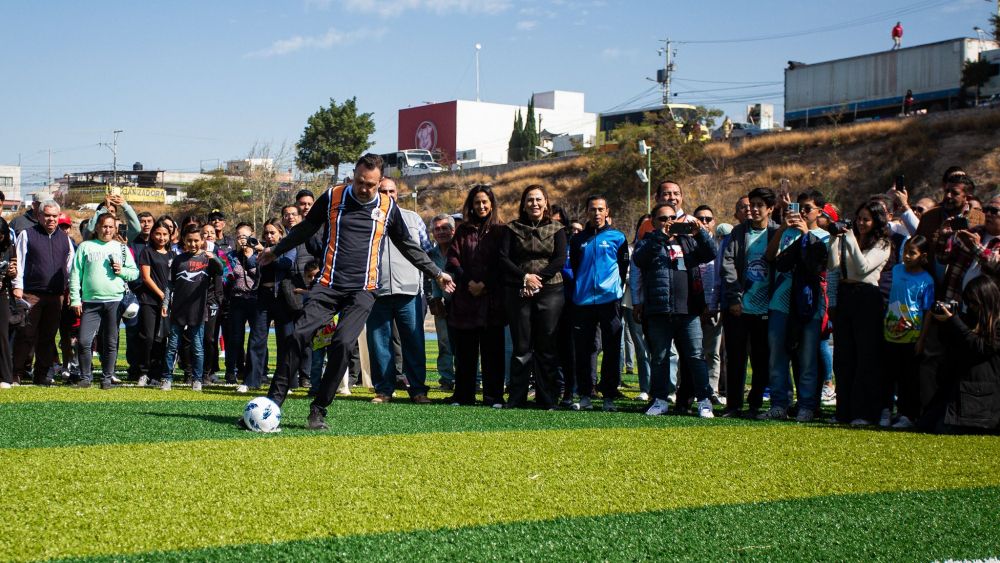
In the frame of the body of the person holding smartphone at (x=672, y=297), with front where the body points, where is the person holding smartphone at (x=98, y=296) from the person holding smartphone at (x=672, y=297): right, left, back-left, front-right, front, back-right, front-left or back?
right

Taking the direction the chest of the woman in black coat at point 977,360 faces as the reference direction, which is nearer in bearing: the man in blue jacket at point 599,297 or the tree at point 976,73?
the man in blue jacket

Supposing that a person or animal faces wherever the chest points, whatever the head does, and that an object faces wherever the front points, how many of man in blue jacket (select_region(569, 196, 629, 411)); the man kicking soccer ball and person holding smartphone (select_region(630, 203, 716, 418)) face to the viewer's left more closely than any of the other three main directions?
0

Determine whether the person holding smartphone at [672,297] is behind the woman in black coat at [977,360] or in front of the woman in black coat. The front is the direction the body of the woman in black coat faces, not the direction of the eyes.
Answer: in front

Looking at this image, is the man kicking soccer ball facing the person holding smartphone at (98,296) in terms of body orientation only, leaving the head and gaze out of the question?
no

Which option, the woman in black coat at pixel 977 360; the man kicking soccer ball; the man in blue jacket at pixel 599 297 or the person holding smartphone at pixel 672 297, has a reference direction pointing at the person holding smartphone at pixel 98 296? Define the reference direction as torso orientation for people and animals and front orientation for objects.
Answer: the woman in black coat

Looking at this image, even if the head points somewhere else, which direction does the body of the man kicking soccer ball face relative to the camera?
toward the camera

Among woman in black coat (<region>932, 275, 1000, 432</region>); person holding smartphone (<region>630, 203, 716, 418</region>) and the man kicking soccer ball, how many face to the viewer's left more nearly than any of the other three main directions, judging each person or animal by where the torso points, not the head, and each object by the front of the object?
1

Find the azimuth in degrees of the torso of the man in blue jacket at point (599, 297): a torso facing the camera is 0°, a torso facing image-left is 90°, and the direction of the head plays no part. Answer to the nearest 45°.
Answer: approximately 0°

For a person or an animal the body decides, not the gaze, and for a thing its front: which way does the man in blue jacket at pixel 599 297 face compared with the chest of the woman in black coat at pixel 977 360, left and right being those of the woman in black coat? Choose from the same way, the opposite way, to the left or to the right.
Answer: to the left

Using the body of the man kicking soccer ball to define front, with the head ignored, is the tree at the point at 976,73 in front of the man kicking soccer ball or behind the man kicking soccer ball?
behind

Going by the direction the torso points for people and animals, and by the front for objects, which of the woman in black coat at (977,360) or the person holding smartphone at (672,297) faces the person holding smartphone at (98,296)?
the woman in black coat

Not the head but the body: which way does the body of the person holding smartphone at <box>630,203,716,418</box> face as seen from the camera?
toward the camera

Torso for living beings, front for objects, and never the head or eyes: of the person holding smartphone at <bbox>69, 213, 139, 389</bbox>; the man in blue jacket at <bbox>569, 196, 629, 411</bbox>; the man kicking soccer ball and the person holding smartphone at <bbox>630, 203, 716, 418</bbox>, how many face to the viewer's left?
0

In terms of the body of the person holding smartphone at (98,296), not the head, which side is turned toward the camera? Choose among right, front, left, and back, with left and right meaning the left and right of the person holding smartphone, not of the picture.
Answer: front

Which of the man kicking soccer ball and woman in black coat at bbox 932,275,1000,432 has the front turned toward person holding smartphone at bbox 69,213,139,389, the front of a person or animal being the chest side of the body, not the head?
the woman in black coat

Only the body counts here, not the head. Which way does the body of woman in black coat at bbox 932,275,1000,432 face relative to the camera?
to the viewer's left
